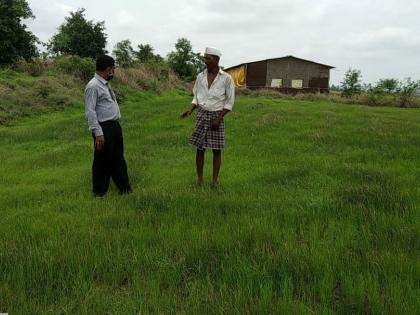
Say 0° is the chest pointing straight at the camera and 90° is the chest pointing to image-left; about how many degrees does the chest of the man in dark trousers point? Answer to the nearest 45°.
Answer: approximately 270°

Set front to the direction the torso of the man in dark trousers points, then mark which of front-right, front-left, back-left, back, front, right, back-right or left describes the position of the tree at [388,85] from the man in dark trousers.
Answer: front-left

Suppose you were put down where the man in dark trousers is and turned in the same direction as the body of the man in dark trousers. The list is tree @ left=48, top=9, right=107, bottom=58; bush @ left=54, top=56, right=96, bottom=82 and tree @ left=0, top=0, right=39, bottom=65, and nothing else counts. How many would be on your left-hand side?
3

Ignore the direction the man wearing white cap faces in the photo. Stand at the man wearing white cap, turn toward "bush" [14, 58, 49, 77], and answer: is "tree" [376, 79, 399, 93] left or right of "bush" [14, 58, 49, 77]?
right

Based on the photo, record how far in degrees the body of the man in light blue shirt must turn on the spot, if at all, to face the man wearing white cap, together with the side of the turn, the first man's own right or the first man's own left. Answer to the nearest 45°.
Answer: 0° — they already face them

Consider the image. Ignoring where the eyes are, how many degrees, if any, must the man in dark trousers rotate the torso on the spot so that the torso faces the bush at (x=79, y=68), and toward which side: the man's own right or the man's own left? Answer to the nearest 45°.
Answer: approximately 90° to the man's own left

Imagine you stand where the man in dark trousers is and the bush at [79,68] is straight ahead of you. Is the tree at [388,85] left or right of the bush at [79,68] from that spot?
right
